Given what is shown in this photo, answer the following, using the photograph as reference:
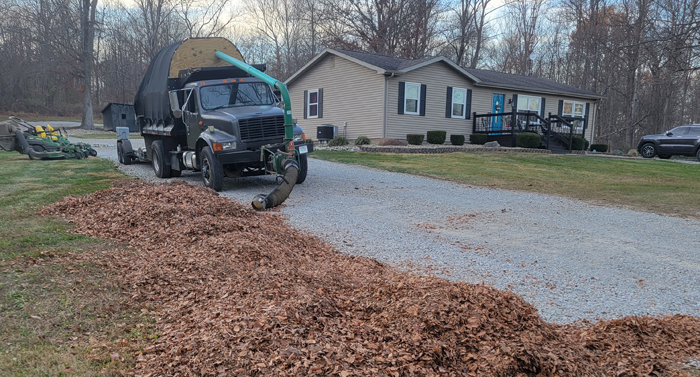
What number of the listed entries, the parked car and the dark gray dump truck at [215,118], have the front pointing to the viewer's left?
1

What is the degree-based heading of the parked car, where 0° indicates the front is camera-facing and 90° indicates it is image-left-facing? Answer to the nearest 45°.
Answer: approximately 90°

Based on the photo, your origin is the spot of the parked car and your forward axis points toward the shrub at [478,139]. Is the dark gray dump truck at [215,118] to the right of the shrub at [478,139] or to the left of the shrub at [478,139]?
left

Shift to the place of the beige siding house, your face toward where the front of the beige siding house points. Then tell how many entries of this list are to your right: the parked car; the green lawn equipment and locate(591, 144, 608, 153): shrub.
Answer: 1

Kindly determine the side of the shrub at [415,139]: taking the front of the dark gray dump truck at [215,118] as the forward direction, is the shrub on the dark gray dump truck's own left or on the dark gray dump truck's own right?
on the dark gray dump truck's own left

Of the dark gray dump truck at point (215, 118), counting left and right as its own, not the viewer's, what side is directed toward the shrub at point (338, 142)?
left

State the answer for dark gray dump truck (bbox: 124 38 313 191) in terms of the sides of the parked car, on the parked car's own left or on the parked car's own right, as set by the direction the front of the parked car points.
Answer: on the parked car's own left

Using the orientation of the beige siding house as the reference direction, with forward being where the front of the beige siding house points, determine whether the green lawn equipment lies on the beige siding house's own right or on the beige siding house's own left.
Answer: on the beige siding house's own right

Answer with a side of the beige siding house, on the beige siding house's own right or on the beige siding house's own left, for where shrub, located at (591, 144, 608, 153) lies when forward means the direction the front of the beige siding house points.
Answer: on the beige siding house's own left
